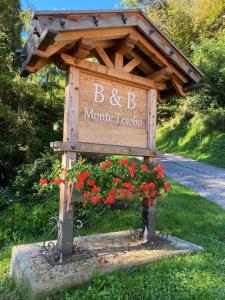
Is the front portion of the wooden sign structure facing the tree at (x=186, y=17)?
no

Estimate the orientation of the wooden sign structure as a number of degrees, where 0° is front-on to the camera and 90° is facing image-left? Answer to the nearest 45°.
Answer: approximately 315°
